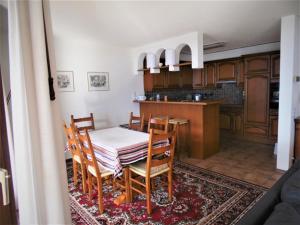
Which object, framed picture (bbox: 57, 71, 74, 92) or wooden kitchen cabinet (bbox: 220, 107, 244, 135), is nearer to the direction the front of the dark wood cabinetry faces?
the framed picture

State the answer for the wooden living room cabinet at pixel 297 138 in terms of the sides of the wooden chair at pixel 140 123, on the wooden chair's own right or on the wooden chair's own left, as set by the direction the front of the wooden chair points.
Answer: on the wooden chair's own left

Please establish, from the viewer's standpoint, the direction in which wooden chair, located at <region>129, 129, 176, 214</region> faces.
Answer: facing away from the viewer and to the left of the viewer

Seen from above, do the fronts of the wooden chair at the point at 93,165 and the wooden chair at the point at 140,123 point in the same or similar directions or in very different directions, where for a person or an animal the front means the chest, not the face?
very different directions

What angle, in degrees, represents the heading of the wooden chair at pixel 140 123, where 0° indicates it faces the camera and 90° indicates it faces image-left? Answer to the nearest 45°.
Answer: approximately 45°

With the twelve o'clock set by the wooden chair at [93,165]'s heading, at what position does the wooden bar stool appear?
The wooden bar stool is roughly at 12 o'clock from the wooden chair.

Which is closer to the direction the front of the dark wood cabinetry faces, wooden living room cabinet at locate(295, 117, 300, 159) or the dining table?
the dining table
